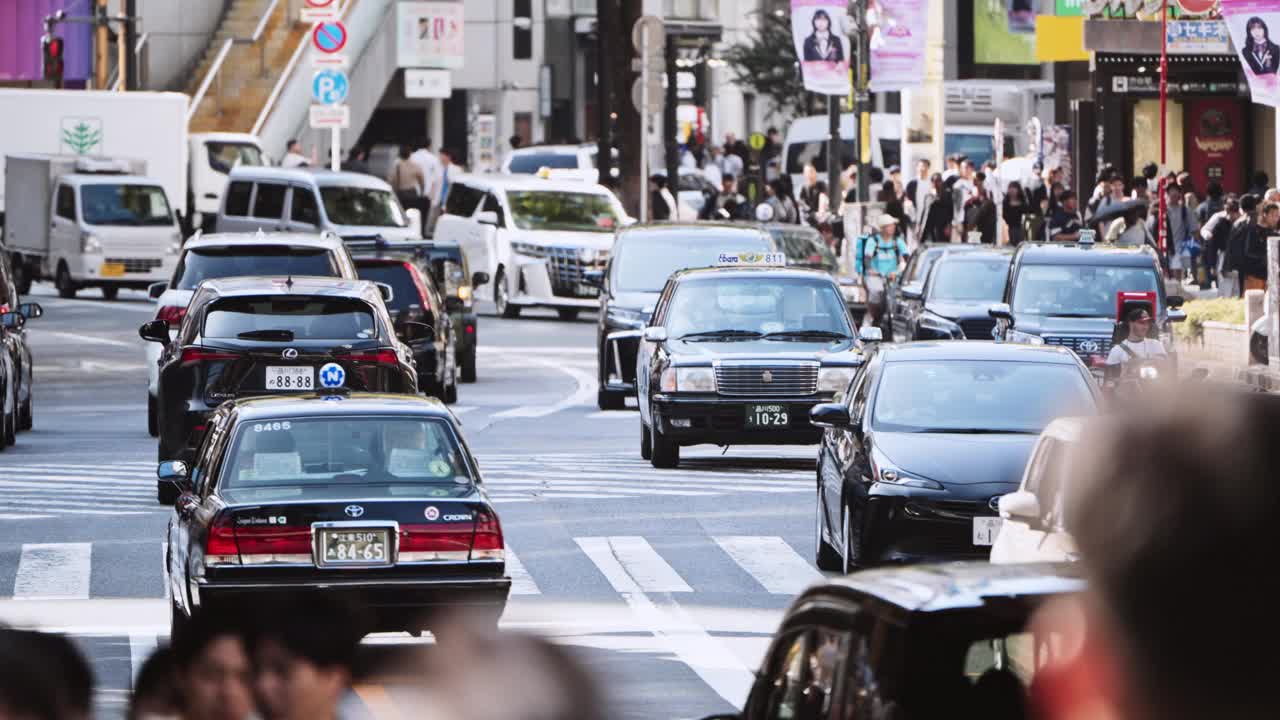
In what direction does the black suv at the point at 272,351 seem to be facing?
away from the camera

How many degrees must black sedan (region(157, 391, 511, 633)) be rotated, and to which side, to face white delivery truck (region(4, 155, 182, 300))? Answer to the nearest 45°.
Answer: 0° — it already faces it

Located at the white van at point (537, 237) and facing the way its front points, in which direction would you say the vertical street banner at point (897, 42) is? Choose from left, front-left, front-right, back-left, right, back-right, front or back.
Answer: left

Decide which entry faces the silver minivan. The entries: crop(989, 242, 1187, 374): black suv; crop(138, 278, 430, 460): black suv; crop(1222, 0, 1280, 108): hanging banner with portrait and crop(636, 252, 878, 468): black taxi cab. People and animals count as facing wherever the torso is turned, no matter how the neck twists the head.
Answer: crop(138, 278, 430, 460): black suv

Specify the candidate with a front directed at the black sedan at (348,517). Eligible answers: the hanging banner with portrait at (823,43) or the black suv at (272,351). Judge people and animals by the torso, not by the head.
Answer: the hanging banner with portrait

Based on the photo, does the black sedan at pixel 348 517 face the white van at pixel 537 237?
yes

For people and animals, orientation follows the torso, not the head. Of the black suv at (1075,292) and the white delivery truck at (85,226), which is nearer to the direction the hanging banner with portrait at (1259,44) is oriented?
the black suv
